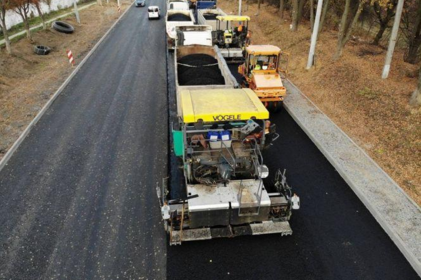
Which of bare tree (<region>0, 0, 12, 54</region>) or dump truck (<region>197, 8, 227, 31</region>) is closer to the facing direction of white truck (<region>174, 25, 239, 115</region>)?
the dump truck

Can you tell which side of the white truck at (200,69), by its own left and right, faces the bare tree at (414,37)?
right

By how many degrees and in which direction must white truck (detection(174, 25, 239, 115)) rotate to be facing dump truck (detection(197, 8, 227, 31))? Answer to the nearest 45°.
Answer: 0° — it already faces it

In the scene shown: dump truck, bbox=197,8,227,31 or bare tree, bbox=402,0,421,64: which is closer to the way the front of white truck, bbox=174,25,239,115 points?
the dump truck

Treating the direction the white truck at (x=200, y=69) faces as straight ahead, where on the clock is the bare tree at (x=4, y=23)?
The bare tree is roughly at 10 o'clock from the white truck.

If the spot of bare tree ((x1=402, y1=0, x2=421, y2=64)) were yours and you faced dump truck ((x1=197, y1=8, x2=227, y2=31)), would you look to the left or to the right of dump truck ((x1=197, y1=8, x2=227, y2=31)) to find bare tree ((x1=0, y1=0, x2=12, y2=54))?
left

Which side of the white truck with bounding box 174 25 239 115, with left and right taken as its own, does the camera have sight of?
back

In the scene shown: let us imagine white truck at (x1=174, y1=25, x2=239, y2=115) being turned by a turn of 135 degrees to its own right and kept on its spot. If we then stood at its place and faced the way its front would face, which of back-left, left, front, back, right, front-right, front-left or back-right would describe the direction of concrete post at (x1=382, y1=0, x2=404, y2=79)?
front-left

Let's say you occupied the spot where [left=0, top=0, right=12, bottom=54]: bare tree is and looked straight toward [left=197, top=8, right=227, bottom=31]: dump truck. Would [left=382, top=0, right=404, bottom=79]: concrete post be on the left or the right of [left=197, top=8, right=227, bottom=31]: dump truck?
right
